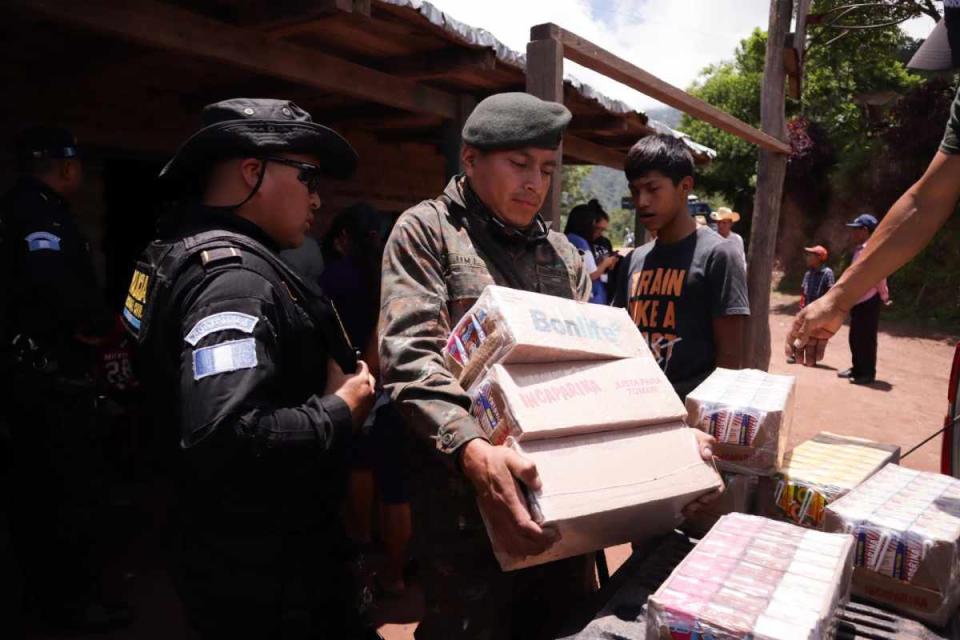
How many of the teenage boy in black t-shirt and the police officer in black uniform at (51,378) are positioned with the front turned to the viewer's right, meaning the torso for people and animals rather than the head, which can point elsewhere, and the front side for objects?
1

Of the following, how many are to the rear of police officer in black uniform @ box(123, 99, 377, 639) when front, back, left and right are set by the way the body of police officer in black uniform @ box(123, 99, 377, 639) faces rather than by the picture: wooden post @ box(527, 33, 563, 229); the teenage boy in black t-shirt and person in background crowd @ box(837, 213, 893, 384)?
0

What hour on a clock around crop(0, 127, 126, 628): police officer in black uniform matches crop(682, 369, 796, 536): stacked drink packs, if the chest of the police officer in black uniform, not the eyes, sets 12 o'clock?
The stacked drink packs is roughly at 2 o'clock from the police officer in black uniform.

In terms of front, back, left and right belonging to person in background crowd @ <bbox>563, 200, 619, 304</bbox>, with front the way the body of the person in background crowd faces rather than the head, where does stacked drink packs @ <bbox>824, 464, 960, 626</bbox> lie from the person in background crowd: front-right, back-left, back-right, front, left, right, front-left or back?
right

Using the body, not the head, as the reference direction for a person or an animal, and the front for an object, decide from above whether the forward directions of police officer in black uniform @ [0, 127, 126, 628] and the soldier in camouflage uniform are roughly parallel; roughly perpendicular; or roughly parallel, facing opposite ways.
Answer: roughly perpendicular

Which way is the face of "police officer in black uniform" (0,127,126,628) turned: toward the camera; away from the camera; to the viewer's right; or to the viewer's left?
to the viewer's right

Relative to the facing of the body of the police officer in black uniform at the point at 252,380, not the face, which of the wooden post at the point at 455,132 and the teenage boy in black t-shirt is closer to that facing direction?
the teenage boy in black t-shirt

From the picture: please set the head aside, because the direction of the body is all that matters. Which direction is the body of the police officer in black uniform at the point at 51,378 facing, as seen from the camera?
to the viewer's right

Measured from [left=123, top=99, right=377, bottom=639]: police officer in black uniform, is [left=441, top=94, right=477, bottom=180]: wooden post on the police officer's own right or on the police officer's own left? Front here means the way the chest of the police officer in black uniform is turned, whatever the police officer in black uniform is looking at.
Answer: on the police officer's own left

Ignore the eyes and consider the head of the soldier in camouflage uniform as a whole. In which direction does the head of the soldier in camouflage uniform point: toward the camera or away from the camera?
toward the camera

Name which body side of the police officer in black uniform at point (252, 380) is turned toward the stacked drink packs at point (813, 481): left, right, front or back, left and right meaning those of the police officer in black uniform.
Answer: front

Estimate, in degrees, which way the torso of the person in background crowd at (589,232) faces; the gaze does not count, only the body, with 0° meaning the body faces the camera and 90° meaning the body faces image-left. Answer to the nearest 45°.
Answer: approximately 270°

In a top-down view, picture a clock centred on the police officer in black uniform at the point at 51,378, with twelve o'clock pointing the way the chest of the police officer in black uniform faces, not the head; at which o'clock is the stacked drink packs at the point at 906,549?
The stacked drink packs is roughly at 2 o'clock from the police officer in black uniform.

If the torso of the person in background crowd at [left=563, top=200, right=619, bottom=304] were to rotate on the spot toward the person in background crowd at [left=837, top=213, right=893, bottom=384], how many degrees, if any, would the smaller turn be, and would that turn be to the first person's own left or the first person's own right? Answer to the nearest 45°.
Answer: approximately 45° to the first person's own left
